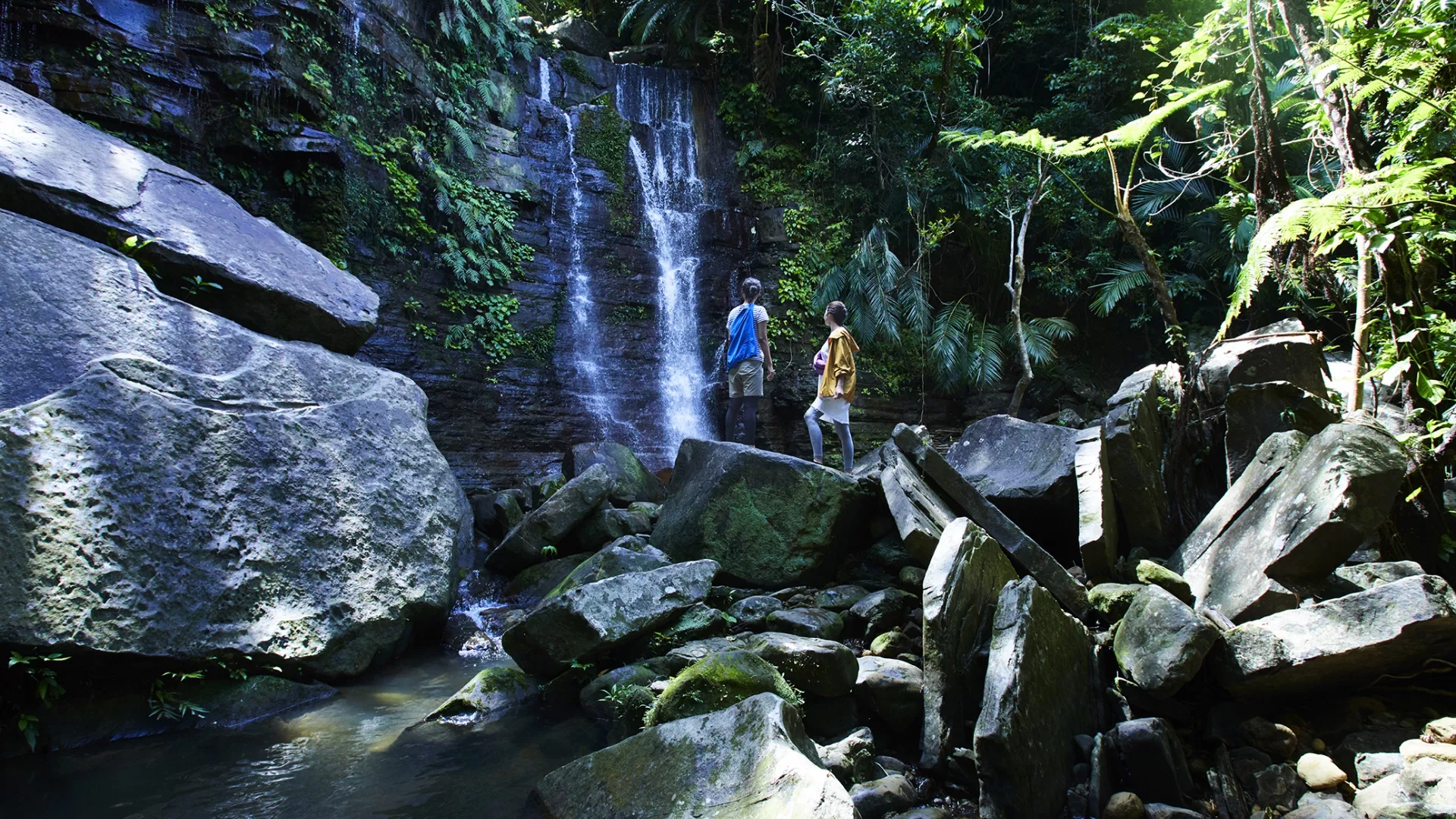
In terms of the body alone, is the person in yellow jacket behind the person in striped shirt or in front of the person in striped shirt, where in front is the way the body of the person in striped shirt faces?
behind

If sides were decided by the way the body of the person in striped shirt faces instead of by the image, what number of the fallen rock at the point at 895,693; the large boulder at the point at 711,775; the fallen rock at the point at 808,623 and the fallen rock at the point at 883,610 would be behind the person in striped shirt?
4

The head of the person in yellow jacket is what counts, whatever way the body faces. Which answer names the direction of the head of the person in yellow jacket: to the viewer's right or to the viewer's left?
to the viewer's left

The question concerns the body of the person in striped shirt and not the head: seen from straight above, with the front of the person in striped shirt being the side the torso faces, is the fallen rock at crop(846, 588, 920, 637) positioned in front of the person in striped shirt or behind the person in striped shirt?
behind

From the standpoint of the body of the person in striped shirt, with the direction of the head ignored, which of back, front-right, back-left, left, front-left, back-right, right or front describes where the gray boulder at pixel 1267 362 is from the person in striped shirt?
back-right

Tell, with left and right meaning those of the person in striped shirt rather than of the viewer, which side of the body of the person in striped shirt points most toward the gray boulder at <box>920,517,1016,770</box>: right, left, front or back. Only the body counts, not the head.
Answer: back

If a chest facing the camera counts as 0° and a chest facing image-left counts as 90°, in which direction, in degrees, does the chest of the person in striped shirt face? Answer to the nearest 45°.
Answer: approximately 180°

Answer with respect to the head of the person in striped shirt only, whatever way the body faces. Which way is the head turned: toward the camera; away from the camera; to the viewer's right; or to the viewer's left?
away from the camera

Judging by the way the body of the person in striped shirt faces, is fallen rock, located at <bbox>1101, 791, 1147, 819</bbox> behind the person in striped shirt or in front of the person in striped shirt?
behind

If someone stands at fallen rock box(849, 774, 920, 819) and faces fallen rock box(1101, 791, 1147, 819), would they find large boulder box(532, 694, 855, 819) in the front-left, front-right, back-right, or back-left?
back-right

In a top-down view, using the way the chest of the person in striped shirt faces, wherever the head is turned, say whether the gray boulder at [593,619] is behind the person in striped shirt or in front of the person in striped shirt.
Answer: behind

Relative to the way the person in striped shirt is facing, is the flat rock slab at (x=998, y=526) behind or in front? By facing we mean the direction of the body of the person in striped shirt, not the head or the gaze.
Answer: behind

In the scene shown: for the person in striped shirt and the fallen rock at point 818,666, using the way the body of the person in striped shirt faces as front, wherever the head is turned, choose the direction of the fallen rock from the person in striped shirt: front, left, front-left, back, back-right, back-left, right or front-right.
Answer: back
